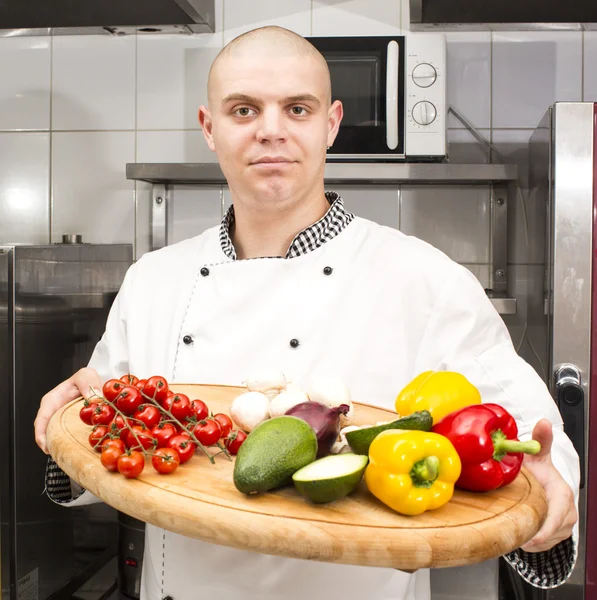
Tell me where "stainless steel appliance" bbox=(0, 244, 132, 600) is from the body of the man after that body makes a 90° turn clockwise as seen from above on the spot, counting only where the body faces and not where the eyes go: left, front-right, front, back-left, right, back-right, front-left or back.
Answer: front-right

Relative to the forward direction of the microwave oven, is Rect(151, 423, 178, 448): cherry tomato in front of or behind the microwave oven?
in front

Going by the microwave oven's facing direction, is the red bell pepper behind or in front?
in front

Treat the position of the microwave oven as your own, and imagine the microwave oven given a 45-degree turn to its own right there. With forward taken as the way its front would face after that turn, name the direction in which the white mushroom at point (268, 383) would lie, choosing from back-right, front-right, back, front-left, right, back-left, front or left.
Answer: front-left

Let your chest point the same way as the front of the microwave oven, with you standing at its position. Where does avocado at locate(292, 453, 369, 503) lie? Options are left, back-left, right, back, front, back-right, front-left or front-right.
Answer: front

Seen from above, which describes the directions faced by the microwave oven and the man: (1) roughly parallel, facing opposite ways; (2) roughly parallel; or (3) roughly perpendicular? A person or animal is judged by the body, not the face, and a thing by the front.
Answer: roughly parallel

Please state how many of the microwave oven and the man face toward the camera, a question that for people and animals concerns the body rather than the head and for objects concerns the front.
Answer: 2

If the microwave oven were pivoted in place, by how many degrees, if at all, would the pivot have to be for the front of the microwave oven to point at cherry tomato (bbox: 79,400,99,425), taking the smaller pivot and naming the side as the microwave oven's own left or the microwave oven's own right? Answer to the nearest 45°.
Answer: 0° — it already faces it

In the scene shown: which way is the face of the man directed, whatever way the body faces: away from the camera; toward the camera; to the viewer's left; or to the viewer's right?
toward the camera

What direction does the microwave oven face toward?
toward the camera

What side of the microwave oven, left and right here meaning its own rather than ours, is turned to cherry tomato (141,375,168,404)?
front

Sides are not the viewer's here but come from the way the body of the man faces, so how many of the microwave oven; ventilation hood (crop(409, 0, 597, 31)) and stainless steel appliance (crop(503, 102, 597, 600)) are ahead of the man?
0

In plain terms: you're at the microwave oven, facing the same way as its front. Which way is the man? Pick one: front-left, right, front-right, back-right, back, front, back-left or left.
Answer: front

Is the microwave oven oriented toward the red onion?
yes

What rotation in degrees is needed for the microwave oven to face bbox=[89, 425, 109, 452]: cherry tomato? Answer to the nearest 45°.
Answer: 0° — it already faces it

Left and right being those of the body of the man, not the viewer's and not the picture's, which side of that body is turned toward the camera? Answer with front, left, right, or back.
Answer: front

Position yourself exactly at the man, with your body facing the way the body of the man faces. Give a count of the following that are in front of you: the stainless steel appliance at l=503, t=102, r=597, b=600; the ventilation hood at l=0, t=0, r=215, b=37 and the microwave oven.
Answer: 0
